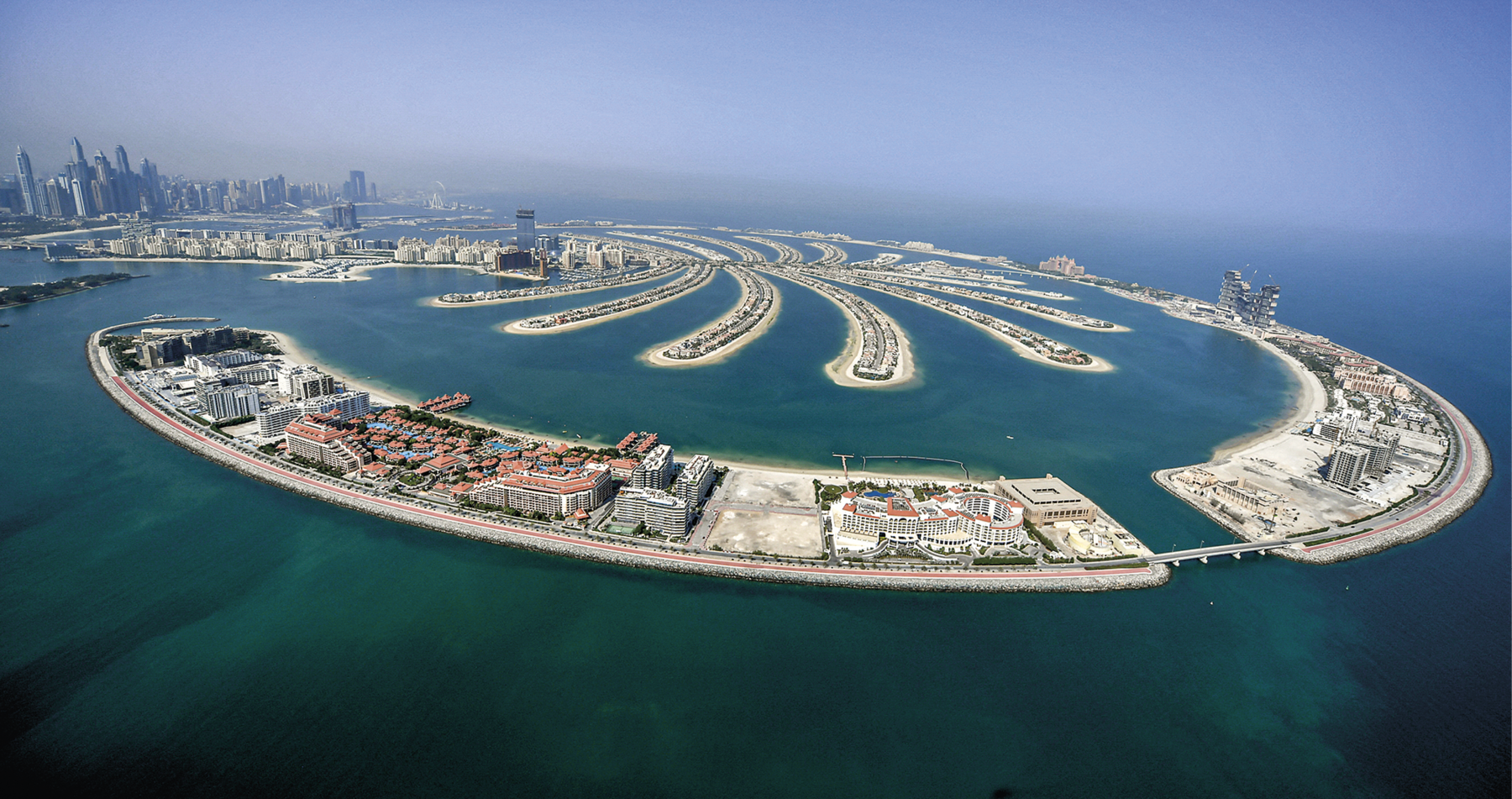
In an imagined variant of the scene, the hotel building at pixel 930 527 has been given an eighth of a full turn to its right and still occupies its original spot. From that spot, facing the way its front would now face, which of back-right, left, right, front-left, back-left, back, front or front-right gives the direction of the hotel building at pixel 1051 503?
back

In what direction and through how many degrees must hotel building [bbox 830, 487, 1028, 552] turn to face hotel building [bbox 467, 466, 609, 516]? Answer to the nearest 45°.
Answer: approximately 90° to its right

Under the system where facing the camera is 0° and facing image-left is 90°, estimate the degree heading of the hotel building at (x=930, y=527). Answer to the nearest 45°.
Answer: approximately 0°
